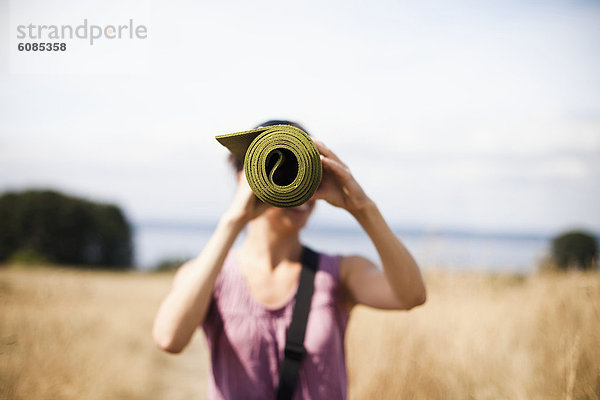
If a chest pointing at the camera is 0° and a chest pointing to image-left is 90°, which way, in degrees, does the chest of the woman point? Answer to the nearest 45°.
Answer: approximately 0°

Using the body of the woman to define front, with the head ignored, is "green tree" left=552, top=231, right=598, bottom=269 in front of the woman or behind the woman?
behind

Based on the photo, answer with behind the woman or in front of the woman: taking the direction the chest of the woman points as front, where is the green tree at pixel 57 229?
behind
